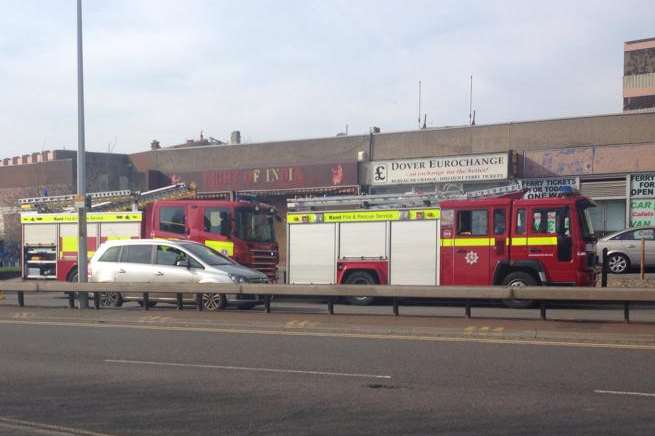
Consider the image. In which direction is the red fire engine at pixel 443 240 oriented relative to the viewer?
to the viewer's right

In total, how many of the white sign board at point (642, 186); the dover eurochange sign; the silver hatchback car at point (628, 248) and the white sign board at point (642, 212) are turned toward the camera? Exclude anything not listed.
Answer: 3

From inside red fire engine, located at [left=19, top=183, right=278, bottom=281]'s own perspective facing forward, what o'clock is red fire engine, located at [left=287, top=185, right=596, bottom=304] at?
red fire engine, located at [left=287, top=185, right=596, bottom=304] is roughly at 12 o'clock from red fire engine, located at [left=19, top=183, right=278, bottom=281].

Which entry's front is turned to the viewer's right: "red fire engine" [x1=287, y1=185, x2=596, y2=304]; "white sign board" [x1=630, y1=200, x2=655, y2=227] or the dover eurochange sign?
the red fire engine

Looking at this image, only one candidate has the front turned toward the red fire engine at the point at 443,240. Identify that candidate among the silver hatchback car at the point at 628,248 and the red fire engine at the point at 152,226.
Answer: the red fire engine at the point at 152,226

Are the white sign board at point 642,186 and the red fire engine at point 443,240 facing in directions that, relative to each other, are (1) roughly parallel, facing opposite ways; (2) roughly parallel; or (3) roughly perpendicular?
roughly perpendicular
